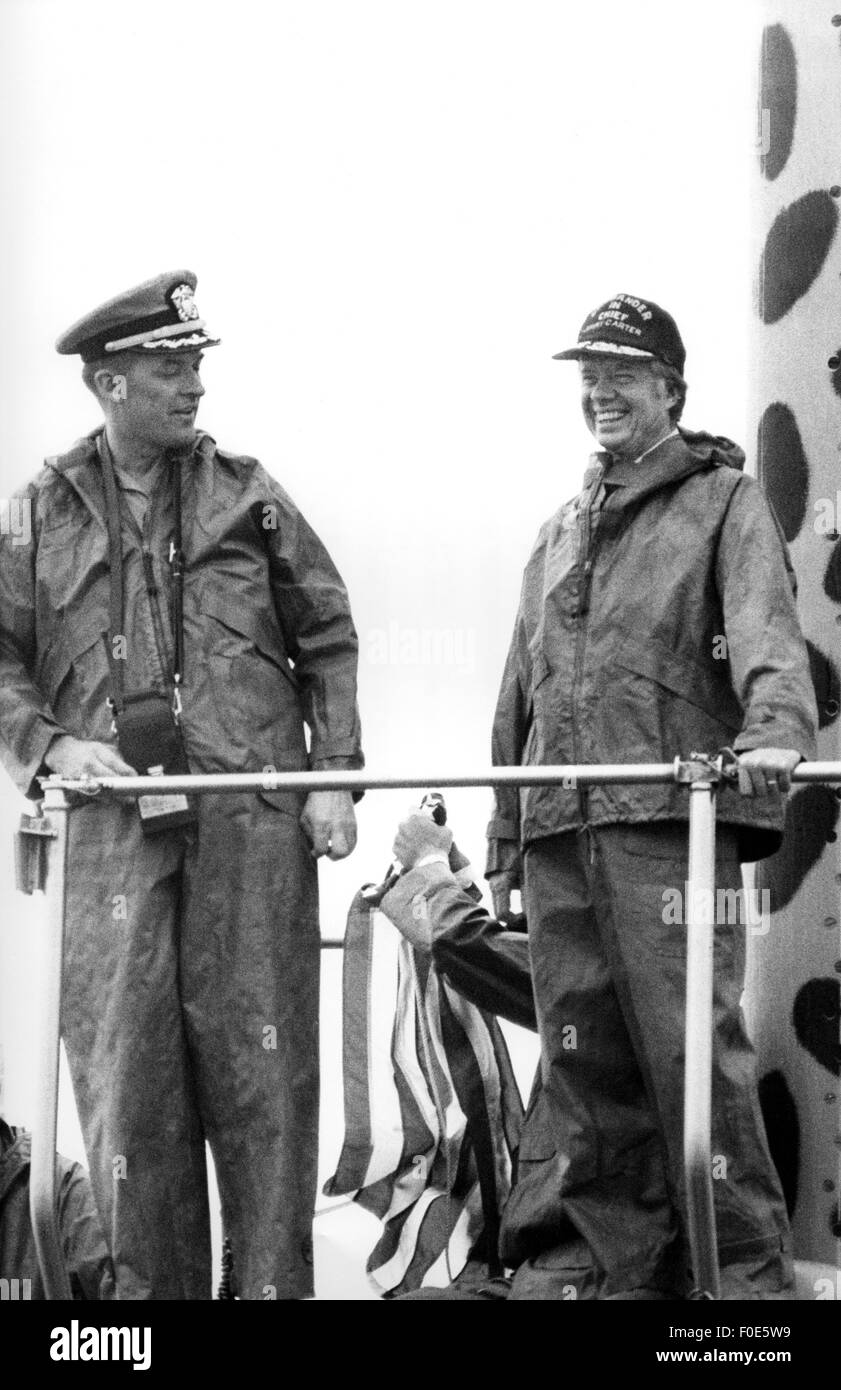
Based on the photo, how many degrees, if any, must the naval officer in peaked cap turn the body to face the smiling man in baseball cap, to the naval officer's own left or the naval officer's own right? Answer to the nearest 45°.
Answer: approximately 90° to the naval officer's own left

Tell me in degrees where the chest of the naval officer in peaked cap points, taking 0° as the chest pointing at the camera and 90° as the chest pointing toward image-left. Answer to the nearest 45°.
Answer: approximately 0°

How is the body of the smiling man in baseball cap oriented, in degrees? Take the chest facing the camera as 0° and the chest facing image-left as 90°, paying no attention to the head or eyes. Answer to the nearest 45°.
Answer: approximately 45°

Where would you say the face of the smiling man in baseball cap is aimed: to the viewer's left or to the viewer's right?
to the viewer's left

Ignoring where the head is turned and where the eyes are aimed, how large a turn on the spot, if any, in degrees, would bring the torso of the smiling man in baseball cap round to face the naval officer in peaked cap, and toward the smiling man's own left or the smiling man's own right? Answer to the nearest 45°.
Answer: approximately 45° to the smiling man's own right
